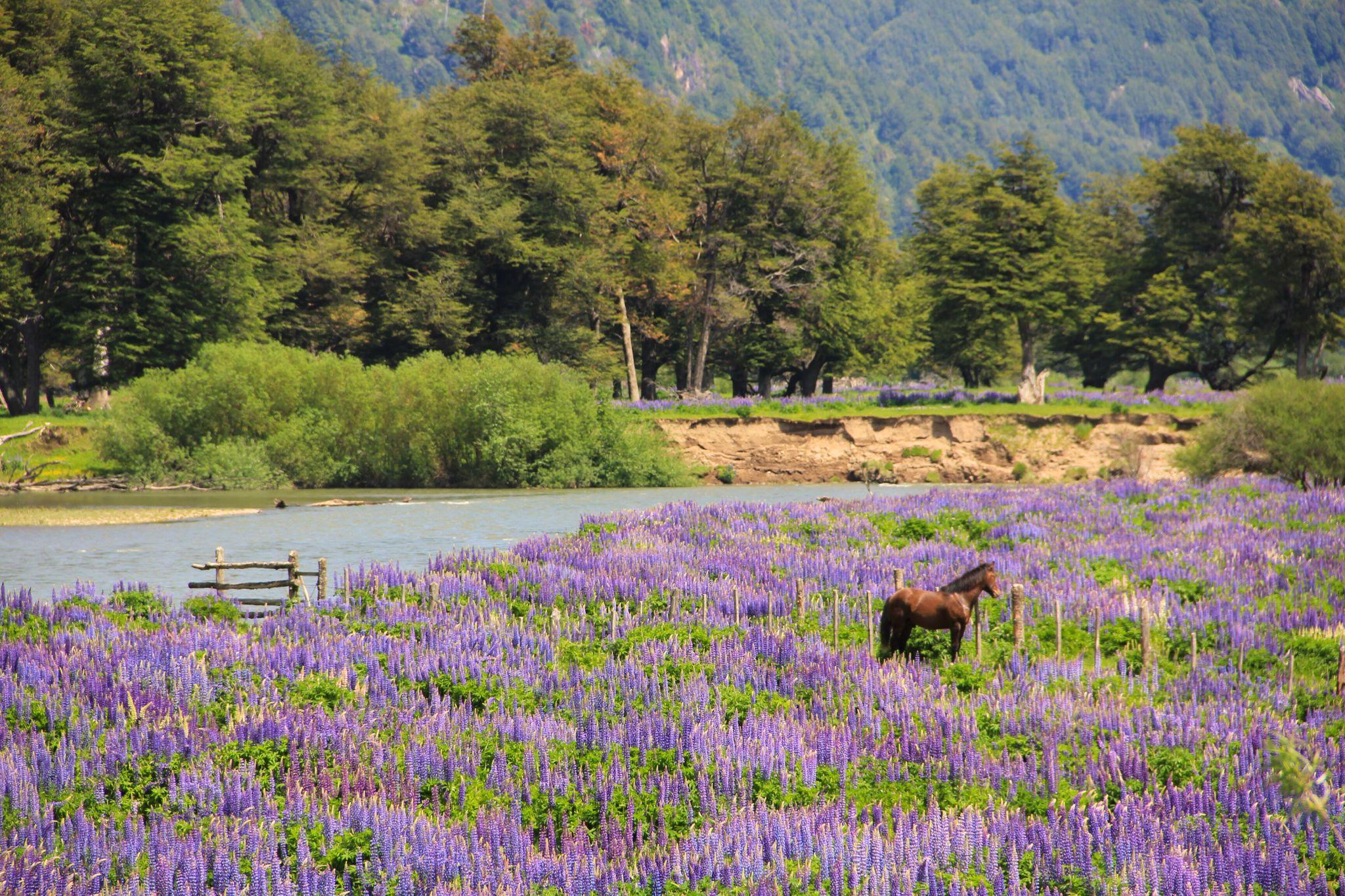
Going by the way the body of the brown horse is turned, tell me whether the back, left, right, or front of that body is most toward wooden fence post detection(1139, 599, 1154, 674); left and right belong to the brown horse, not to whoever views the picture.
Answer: front

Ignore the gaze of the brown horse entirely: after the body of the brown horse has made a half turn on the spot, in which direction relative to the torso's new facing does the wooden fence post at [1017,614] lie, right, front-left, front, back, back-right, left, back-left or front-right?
back-right

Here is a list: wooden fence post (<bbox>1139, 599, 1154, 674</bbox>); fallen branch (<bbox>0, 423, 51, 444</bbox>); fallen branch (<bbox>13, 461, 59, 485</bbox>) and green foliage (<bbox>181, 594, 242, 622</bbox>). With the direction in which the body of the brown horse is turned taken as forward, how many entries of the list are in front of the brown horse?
1

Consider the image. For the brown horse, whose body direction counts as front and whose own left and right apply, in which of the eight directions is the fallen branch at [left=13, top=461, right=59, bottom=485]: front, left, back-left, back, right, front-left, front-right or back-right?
back-left

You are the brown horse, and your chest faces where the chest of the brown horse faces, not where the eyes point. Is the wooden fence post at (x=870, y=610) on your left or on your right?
on your left

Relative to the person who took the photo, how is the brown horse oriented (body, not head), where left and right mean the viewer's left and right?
facing to the right of the viewer

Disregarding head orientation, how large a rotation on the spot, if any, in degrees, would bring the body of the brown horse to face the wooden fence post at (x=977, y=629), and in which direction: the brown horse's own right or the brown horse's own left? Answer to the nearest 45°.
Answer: approximately 45° to the brown horse's own left

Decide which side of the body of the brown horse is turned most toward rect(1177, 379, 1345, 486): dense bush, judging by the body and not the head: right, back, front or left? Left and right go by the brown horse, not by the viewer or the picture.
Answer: left

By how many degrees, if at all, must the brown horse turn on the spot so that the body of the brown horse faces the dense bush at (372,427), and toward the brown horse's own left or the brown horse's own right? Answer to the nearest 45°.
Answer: approximately 135° to the brown horse's own left

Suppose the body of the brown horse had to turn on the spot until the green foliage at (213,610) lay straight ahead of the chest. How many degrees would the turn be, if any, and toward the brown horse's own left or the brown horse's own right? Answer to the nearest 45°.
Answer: approximately 180°

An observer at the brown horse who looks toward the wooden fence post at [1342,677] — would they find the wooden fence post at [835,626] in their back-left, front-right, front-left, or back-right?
back-left

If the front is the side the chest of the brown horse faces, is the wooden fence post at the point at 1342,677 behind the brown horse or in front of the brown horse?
in front

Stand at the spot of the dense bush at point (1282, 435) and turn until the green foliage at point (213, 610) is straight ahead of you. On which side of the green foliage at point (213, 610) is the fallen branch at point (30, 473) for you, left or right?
right

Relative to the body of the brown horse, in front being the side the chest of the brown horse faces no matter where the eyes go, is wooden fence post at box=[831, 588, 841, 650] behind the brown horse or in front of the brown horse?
behind

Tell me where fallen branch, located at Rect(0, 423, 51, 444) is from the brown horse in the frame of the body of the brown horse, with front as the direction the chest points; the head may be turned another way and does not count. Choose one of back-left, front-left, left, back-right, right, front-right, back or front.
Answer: back-left

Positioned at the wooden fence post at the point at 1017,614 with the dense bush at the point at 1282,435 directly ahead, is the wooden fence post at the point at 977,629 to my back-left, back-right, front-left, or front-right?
back-left

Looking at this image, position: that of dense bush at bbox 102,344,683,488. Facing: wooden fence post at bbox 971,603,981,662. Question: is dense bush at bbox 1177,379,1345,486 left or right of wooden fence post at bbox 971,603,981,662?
left
